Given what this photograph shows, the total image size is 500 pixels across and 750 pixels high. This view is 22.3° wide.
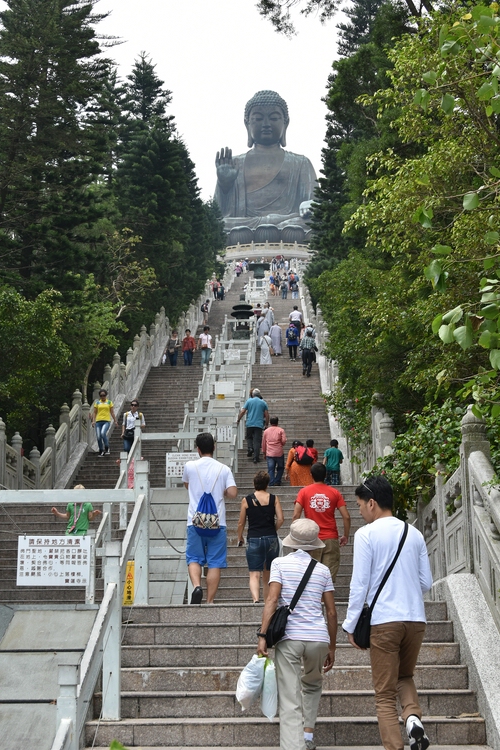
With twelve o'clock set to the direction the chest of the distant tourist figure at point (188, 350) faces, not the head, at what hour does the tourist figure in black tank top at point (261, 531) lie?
the tourist figure in black tank top at point (261, 531) is roughly at 12 o'clock from the distant tourist figure at point (188, 350).

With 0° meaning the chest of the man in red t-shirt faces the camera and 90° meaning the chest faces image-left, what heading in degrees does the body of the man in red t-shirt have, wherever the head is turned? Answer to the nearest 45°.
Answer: approximately 180°

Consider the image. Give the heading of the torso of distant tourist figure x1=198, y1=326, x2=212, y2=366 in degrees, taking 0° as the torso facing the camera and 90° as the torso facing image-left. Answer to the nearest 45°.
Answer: approximately 0°

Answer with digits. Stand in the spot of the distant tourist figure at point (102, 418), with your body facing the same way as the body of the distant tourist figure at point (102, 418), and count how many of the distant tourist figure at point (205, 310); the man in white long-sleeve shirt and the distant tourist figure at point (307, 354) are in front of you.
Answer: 1

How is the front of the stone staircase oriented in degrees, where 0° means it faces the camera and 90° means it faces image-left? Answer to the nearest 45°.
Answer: approximately 0°

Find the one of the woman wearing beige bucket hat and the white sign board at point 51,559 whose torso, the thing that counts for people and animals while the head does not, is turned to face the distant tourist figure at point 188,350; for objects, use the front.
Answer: the woman wearing beige bucket hat

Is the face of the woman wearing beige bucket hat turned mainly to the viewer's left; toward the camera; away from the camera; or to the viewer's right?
away from the camera

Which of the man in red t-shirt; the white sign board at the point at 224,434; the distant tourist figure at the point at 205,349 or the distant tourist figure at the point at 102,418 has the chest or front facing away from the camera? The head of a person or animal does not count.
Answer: the man in red t-shirt

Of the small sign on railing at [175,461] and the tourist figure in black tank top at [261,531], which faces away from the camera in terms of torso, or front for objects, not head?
the tourist figure in black tank top

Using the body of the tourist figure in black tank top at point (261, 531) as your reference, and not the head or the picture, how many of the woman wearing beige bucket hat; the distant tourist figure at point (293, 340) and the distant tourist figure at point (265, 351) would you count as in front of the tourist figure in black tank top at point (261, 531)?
2

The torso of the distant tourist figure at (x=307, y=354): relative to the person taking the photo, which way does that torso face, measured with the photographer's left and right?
facing away from the viewer

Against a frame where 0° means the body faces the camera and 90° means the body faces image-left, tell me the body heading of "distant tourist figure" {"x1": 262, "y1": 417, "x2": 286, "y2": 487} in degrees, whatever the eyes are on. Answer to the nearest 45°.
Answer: approximately 180°

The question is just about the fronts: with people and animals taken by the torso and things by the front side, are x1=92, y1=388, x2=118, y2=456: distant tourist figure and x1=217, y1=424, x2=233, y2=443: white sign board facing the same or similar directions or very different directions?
same or similar directions

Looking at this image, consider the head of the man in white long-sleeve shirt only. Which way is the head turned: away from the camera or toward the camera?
away from the camera

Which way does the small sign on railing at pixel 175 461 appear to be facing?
toward the camera

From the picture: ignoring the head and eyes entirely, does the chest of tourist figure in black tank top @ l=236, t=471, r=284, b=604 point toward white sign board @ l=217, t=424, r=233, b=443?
yes
